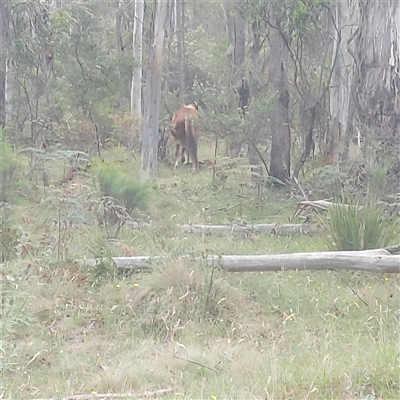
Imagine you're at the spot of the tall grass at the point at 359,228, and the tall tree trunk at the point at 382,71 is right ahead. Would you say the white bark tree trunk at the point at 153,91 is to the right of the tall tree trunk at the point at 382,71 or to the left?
left

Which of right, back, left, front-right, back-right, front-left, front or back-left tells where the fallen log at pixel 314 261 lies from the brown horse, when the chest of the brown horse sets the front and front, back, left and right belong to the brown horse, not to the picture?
back

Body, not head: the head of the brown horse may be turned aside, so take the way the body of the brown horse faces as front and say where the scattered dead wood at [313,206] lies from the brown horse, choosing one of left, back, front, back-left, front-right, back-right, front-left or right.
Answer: back

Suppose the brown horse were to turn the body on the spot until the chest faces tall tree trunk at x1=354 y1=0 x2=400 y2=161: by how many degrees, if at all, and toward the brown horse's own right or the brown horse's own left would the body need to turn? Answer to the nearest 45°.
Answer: approximately 135° to the brown horse's own right

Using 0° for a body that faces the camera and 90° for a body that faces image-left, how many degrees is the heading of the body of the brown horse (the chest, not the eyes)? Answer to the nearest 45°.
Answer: approximately 180°

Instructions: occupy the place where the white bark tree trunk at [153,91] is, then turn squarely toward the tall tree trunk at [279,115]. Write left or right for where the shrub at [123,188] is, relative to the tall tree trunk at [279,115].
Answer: right

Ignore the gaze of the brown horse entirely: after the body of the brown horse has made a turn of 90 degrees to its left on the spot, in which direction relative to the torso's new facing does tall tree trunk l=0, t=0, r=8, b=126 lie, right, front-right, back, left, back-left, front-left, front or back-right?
front-right
